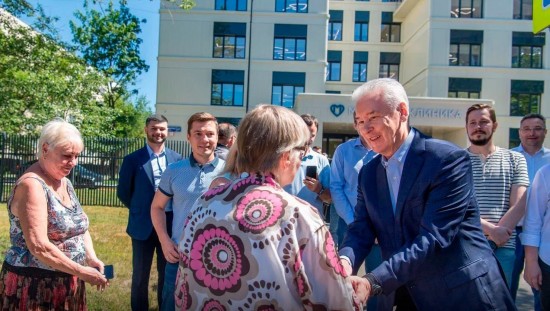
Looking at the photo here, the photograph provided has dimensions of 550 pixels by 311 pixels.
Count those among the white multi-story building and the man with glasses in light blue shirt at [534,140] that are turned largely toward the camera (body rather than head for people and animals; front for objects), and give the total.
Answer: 2

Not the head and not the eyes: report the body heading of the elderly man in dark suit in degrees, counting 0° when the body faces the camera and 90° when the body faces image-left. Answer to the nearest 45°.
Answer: approximately 45°

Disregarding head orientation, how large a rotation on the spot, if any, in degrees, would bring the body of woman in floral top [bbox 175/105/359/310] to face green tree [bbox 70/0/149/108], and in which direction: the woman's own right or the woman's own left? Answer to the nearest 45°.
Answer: approximately 45° to the woman's own left

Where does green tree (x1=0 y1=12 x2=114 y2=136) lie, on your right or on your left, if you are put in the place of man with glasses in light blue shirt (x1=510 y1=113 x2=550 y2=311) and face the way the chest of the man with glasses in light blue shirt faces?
on your right

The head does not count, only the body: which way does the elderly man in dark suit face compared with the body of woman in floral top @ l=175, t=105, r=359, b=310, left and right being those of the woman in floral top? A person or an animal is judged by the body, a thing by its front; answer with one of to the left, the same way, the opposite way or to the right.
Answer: the opposite way

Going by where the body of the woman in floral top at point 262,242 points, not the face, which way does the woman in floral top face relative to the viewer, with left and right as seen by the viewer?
facing away from the viewer and to the right of the viewer

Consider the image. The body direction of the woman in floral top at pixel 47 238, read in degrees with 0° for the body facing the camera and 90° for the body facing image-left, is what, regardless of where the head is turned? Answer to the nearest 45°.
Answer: approximately 315°

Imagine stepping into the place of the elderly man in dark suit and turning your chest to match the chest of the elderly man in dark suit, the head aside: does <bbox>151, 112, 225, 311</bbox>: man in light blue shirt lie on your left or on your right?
on your right

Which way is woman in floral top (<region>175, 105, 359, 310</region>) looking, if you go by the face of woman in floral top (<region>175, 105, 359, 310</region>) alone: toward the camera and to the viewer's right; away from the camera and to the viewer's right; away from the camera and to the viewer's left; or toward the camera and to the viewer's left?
away from the camera and to the viewer's right

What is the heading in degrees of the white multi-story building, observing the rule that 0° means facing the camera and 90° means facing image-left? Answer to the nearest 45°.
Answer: approximately 0°
